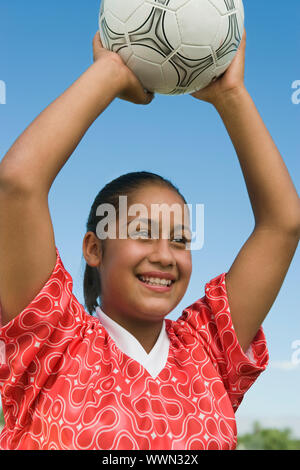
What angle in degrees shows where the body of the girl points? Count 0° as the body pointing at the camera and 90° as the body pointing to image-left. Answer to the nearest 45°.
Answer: approximately 315°
